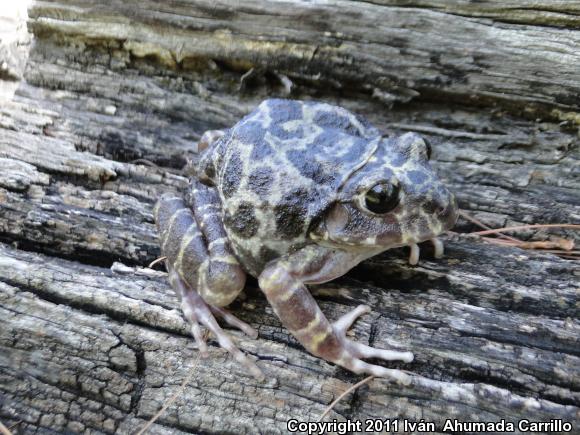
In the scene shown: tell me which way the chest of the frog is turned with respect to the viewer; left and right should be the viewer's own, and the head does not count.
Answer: facing the viewer and to the right of the viewer
